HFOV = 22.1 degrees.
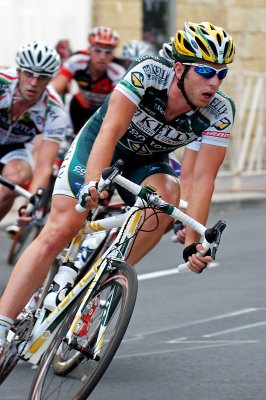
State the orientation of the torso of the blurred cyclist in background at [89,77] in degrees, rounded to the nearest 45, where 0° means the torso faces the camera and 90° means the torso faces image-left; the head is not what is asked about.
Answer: approximately 0°

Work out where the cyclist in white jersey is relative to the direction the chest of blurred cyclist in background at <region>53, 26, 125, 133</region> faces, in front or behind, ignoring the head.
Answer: in front

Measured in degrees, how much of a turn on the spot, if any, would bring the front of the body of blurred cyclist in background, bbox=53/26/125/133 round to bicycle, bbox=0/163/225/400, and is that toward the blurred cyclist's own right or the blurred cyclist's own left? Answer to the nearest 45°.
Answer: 0° — they already face it

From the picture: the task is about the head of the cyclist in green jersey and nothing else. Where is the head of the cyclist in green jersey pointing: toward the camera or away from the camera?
toward the camera

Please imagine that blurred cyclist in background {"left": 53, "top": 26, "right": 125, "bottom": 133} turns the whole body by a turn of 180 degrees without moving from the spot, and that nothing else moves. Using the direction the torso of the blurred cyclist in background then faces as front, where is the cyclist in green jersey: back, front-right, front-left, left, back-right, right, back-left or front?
back
